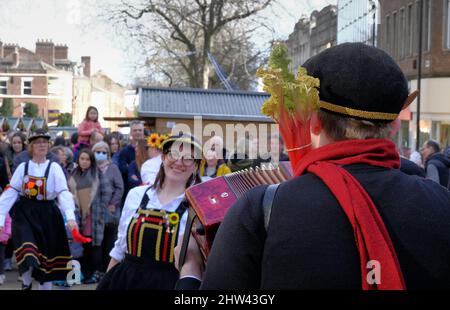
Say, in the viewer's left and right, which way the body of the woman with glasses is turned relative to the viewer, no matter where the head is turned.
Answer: facing the viewer

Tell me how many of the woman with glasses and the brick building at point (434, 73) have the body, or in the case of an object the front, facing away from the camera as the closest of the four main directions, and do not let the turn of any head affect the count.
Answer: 0

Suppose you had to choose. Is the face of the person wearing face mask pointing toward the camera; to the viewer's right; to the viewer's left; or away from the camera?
toward the camera

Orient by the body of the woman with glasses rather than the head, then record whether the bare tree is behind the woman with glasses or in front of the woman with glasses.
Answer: behind

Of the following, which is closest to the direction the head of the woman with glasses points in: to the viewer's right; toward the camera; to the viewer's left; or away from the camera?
toward the camera

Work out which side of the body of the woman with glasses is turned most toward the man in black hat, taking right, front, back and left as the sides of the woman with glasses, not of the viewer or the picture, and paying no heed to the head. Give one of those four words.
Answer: front

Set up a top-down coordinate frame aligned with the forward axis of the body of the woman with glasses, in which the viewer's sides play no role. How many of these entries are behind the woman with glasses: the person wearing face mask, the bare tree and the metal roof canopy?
3

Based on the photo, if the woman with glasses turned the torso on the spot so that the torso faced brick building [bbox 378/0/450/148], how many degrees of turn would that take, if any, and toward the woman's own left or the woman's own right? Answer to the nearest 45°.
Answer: approximately 135° to the woman's own left

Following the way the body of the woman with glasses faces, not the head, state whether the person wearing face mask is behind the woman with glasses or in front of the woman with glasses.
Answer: behind

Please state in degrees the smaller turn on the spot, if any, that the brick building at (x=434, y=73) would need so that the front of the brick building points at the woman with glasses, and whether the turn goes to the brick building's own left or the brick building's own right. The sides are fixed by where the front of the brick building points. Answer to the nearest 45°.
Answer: approximately 45° to the brick building's own left

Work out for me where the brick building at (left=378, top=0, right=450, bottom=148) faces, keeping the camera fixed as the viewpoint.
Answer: facing the viewer and to the left of the viewer
